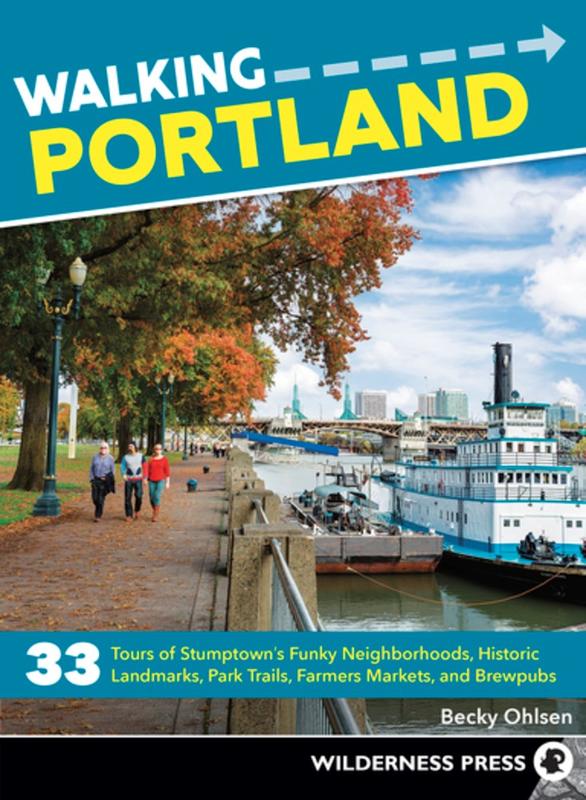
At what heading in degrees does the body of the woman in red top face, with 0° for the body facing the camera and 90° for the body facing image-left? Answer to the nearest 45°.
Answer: approximately 0°

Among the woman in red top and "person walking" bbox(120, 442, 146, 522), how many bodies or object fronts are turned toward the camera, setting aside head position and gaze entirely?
2

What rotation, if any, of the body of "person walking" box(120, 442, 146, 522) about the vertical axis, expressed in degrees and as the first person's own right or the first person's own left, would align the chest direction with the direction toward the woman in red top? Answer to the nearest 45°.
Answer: approximately 45° to the first person's own left

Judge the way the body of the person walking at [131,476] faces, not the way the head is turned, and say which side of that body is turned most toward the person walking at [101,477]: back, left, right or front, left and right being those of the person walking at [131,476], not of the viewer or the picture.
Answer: right

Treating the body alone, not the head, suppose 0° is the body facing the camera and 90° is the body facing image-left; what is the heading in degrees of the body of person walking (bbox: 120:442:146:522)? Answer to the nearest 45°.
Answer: approximately 0°

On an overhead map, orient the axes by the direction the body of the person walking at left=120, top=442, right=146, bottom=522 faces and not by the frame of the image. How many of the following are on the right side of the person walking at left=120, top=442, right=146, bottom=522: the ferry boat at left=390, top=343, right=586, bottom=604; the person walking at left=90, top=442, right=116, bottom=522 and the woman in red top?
1

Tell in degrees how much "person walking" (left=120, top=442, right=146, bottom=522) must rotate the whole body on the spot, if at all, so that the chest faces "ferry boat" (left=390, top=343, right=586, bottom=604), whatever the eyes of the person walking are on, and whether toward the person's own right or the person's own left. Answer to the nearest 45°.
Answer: approximately 135° to the person's own left
